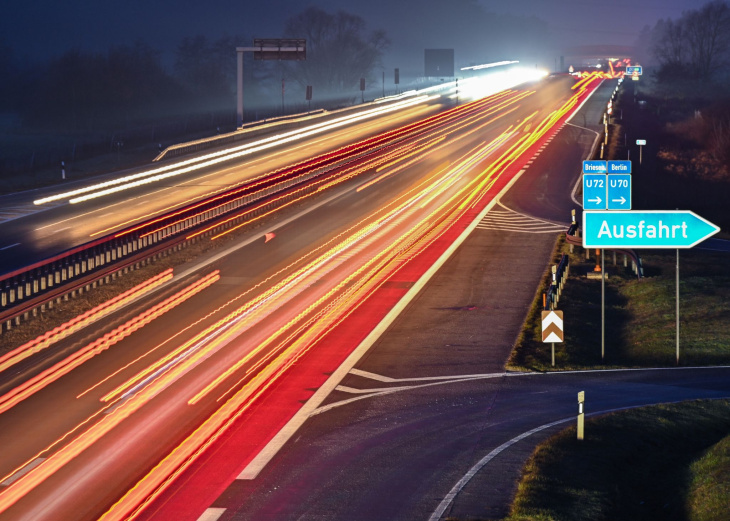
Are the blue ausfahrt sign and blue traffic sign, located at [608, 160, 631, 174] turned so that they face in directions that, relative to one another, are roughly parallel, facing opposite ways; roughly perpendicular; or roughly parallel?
roughly parallel

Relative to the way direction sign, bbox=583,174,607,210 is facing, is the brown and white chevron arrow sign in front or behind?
in front

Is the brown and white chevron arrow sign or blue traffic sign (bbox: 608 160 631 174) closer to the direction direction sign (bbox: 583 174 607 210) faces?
the brown and white chevron arrow sign

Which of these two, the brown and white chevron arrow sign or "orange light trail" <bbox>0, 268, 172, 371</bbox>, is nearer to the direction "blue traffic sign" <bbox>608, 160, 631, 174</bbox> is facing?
the brown and white chevron arrow sign

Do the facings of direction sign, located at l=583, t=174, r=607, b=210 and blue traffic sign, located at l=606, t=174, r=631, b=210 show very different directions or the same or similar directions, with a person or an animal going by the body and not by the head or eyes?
same or similar directions

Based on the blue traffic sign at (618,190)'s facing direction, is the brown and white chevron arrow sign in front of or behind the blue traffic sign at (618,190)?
in front

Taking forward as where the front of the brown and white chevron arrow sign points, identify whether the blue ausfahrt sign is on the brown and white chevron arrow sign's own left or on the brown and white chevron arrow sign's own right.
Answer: on the brown and white chevron arrow sign's own left

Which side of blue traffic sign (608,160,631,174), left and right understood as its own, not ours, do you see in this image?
front

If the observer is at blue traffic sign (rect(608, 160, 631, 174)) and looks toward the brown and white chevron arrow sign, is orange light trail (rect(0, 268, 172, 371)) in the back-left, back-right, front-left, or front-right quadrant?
front-right

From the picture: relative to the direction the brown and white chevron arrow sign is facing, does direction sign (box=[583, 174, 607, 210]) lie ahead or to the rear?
to the rear

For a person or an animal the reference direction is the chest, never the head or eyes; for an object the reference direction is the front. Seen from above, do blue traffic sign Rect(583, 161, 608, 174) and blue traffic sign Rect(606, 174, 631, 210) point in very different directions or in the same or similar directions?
same or similar directions

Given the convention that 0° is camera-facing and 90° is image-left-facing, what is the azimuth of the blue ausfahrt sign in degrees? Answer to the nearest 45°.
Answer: approximately 0°

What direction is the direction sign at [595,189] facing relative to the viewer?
toward the camera

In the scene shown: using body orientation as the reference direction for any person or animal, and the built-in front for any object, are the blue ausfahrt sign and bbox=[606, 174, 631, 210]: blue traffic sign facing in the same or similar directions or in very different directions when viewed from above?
same or similar directions

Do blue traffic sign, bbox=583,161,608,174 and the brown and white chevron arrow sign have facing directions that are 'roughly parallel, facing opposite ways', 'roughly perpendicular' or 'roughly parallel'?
roughly parallel
